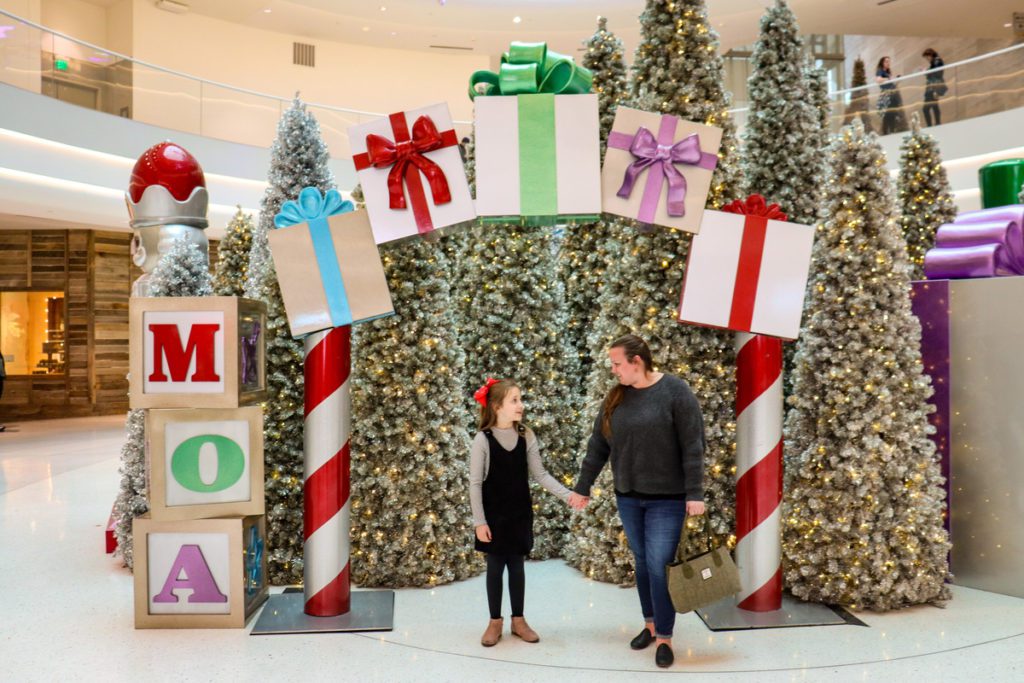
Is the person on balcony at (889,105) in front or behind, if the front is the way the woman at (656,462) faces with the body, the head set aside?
behind

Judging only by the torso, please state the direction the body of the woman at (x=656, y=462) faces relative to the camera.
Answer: toward the camera

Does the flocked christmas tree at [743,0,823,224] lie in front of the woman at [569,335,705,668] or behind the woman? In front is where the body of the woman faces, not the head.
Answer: behind

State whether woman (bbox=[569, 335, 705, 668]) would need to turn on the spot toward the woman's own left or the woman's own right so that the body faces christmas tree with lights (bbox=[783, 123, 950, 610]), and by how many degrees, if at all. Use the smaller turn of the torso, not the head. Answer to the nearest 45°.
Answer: approximately 135° to the woman's own left

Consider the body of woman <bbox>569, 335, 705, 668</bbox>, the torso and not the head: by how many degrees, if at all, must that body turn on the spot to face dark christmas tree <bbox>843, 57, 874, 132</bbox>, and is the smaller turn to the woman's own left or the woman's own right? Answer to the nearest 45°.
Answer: approximately 180°

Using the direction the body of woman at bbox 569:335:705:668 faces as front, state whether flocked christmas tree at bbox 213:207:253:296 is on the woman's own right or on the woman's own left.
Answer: on the woman's own right

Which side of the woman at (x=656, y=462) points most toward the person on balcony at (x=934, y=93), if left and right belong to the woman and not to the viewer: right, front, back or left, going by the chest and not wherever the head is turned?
back

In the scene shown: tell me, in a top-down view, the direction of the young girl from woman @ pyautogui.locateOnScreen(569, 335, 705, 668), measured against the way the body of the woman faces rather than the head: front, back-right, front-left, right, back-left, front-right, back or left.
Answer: right

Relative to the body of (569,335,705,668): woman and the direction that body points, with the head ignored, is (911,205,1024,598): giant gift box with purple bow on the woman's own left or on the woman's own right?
on the woman's own left

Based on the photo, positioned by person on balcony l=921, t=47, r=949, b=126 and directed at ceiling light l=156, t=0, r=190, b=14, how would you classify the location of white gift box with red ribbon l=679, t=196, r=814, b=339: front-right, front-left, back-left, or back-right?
front-left

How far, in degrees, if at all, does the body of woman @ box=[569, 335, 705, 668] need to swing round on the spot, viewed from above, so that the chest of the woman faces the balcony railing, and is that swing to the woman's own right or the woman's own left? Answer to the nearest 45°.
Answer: approximately 135° to the woman's own right

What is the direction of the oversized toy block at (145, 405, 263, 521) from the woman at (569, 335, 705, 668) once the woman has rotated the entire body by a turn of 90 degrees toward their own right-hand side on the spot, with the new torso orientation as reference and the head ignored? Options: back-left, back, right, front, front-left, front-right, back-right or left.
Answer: front

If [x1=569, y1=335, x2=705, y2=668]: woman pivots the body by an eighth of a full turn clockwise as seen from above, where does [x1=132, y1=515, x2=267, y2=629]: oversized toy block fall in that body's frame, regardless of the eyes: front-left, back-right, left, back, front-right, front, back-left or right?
front-right

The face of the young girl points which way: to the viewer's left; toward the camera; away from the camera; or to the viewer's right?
to the viewer's right
